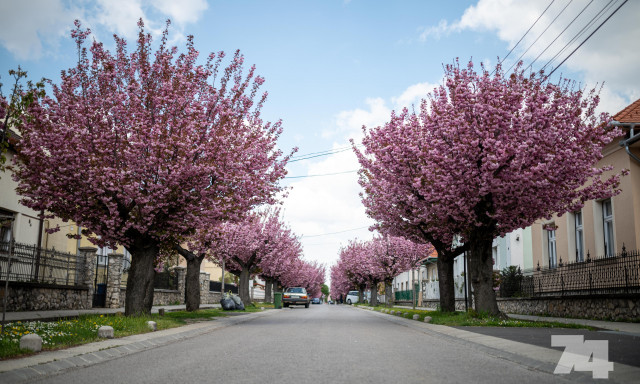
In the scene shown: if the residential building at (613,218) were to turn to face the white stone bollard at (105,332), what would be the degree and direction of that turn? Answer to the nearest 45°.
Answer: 0° — it already faces it

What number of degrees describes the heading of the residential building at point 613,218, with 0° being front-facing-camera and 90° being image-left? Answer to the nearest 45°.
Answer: approximately 45°

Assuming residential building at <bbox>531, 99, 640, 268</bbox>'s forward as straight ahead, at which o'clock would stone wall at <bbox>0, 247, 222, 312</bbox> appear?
The stone wall is roughly at 1 o'clock from the residential building.

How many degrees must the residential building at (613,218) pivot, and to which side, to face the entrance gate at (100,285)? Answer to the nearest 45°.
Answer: approximately 45° to its right

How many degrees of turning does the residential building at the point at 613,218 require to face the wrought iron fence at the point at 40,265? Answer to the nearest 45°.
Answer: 0° — it already faces it

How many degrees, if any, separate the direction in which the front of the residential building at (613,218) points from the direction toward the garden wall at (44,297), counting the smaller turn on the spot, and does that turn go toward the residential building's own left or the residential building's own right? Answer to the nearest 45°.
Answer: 0° — it already faces it
